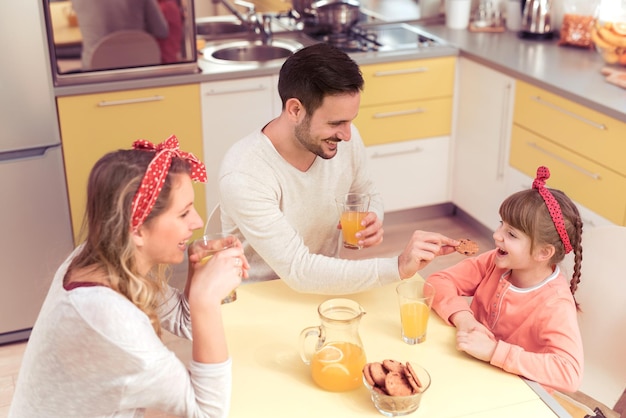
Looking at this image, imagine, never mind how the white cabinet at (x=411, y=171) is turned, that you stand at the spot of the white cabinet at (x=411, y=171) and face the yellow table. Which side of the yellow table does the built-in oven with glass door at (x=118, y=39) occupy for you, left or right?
right

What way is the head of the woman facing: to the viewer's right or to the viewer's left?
to the viewer's right

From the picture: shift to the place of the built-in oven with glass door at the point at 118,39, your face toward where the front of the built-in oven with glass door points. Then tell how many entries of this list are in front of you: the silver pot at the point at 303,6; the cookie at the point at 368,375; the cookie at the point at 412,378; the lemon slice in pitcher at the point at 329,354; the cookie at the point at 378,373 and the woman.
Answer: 5

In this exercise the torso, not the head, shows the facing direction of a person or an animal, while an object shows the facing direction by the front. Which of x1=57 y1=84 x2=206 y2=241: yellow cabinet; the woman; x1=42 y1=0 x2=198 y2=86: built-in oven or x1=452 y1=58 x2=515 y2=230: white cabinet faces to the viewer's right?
the woman

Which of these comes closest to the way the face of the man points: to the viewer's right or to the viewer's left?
to the viewer's right

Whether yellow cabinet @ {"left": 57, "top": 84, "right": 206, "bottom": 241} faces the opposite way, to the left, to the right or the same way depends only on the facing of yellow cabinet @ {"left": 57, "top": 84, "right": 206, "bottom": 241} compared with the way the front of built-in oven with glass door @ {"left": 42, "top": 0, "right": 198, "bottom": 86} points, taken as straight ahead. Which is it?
the same way

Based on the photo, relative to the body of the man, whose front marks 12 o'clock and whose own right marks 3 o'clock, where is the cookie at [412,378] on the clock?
The cookie is roughly at 1 o'clock from the man.

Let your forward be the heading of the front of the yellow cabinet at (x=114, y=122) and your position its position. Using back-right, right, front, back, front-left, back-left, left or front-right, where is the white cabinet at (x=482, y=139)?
left

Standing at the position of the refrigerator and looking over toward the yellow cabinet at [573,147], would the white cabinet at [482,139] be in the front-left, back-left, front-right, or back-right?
front-left

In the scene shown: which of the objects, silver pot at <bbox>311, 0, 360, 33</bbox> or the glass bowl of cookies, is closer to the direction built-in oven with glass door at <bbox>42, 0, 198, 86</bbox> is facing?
the glass bowl of cookies

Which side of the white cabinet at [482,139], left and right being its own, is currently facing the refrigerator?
front

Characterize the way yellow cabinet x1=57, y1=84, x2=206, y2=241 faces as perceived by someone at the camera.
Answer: facing the viewer

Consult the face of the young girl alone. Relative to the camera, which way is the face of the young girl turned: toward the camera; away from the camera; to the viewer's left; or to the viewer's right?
to the viewer's left

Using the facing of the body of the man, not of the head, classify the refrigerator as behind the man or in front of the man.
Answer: behind

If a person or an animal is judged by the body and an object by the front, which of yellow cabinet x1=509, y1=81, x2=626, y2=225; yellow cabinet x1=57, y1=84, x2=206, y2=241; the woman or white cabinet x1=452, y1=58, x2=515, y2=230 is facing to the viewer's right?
the woman

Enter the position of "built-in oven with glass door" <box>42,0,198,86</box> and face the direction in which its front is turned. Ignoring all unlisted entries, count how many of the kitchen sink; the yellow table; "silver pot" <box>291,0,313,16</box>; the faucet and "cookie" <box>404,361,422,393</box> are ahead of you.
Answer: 2

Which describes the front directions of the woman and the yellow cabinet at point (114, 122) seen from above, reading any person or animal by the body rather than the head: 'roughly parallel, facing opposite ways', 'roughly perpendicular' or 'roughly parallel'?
roughly perpendicular

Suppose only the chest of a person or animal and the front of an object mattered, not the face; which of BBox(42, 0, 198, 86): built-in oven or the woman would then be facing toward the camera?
the built-in oven

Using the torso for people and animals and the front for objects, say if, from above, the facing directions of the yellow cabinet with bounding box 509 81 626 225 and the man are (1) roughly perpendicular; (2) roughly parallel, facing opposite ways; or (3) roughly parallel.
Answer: roughly perpendicular

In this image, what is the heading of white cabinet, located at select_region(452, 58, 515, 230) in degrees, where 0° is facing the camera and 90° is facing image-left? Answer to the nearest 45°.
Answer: approximately 45°

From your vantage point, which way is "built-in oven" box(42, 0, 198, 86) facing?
toward the camera

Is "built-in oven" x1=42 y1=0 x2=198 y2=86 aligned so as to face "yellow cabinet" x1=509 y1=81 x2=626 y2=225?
no

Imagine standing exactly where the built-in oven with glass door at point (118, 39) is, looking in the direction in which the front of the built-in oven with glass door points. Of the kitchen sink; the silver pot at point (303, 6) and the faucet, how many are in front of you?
0

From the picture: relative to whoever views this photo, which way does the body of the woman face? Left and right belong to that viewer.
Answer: facing to the right of the viewer

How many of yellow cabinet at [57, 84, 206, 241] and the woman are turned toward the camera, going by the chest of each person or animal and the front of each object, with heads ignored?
1
